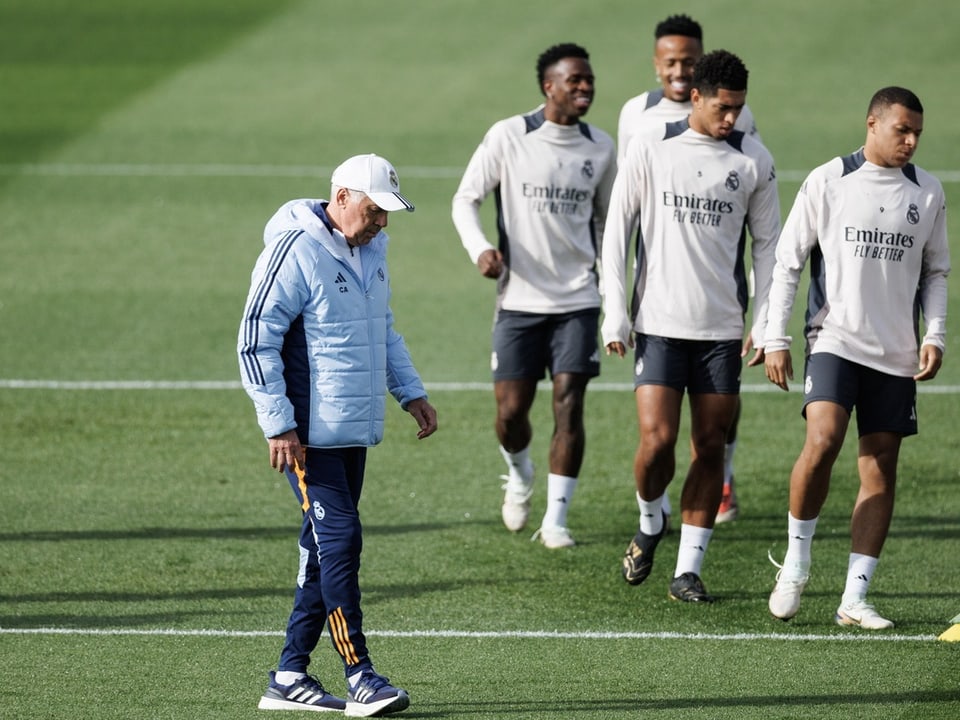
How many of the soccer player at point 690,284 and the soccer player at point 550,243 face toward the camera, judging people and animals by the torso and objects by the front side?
2

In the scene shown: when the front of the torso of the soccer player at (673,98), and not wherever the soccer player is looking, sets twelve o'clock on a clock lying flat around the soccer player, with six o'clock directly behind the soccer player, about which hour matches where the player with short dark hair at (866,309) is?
The player with short dark hair is roughly at 11 o'clock from the soccer player.

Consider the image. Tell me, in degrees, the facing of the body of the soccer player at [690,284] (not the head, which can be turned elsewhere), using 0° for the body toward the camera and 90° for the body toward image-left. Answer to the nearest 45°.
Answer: approximately 0°

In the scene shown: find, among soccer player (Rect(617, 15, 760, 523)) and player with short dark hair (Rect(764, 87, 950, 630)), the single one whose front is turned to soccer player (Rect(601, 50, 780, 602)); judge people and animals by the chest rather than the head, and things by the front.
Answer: soccer player (Rect(617, 15, 760, 523))
